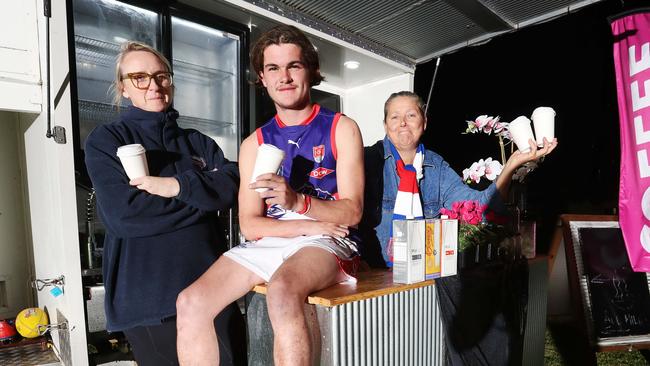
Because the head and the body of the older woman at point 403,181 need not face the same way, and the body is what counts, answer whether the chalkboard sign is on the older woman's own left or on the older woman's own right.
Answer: on the older woman's own left

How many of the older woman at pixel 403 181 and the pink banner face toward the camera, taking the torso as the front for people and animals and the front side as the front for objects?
2

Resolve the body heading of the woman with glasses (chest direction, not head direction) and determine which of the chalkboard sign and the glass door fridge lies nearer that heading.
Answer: the chalkboard sign

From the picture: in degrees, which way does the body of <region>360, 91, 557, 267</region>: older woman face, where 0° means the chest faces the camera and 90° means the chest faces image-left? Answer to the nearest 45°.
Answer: approximately 0°

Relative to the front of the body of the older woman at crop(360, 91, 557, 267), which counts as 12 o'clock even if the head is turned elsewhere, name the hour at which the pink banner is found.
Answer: The pink banner is roughly at 8 o'clock from the older woman.
